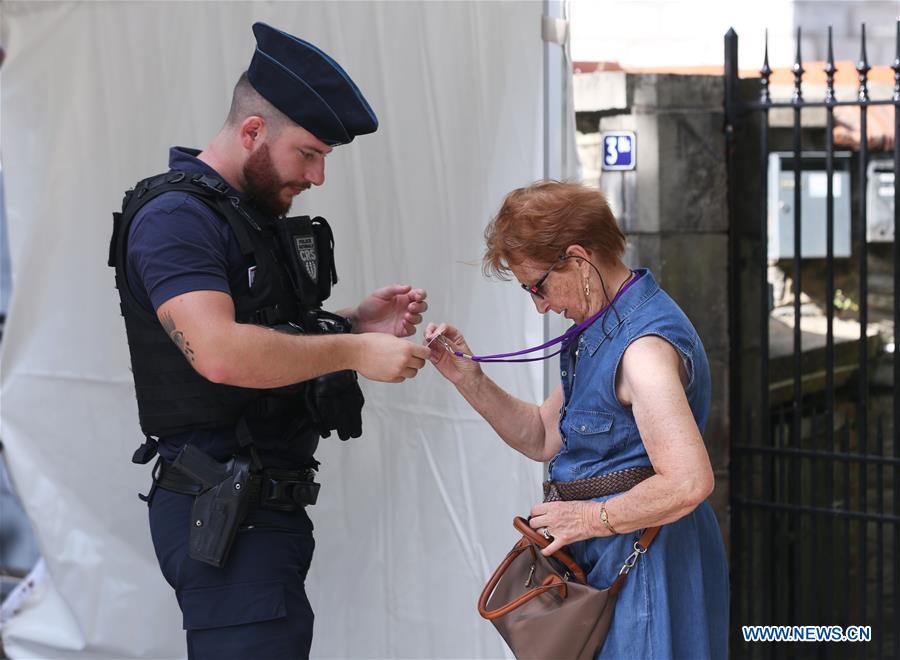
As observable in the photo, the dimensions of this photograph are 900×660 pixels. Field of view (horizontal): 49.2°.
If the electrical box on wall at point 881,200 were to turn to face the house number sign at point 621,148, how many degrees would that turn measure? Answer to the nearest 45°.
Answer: approximately 45° to its right

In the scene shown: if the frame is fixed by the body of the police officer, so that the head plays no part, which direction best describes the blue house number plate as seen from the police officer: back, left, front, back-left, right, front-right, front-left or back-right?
front-left

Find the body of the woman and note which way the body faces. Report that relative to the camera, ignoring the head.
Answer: to the viewer's left

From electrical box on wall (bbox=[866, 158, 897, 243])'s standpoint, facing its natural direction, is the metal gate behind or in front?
in front

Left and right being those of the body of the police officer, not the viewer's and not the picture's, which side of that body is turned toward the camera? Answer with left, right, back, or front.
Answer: right

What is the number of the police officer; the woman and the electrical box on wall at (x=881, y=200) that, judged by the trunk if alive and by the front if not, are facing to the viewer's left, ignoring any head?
1

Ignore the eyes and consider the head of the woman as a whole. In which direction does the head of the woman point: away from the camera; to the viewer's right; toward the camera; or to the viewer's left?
to the viewer's left

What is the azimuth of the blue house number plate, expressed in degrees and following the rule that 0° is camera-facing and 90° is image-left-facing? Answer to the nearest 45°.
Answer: approximately 0°

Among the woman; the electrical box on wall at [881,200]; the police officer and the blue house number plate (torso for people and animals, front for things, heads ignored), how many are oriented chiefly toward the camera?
2

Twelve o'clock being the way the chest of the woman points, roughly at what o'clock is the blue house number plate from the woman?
The blue house number plate is roughly at 3 o'clock from the woman.
